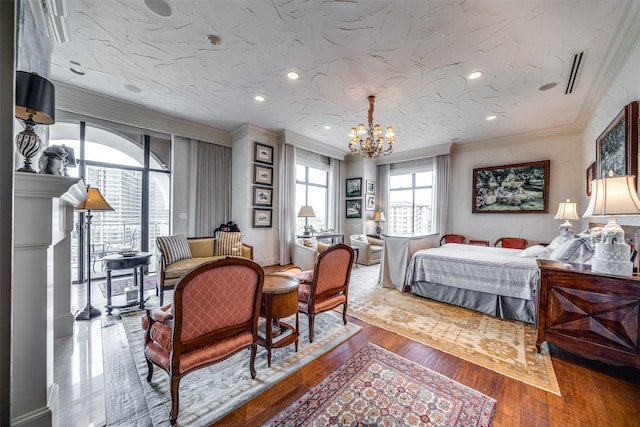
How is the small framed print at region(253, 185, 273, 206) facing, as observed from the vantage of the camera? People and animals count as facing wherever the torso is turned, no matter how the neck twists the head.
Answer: facing the viewer and to the right of the viewer

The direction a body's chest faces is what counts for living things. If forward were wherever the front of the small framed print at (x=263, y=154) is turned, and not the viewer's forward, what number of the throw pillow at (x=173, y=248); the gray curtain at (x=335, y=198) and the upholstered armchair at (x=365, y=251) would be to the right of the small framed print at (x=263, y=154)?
1

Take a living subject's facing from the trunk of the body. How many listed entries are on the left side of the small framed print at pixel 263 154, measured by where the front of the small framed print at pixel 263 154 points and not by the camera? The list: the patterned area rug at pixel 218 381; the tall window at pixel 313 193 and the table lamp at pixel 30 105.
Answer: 1

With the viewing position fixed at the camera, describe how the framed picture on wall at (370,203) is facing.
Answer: facing the viewer and to the left of the viewer

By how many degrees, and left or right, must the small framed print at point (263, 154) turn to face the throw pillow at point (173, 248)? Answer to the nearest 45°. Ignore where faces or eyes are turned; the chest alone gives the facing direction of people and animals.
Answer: approximately 90° to its right

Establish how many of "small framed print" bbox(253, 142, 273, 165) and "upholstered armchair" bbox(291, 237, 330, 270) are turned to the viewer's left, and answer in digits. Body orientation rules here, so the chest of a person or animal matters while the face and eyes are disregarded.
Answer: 0

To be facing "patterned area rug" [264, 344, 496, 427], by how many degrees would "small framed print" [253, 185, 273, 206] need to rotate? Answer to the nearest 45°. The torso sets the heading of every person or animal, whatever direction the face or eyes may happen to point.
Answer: approximately 45° to its right

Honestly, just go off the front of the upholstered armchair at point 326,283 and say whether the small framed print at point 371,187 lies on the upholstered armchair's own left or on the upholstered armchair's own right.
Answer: on the upholstered armchair's own right

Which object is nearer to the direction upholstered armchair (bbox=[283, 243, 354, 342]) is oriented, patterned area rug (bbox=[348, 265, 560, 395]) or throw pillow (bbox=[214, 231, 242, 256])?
the throw pillow

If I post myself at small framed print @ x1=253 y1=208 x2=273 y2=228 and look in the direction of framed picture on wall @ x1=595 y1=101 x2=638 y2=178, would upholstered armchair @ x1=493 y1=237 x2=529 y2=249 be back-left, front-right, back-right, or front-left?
front-left

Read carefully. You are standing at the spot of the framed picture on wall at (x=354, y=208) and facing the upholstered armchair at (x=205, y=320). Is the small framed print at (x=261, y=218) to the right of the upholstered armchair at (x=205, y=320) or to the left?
right

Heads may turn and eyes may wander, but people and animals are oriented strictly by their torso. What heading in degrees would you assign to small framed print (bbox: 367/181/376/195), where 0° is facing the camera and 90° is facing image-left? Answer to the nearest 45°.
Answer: approximately 45°

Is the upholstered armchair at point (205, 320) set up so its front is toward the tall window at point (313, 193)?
no

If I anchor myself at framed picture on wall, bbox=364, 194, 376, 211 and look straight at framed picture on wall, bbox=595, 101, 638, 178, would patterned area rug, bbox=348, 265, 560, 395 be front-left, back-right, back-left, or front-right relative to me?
front-right
